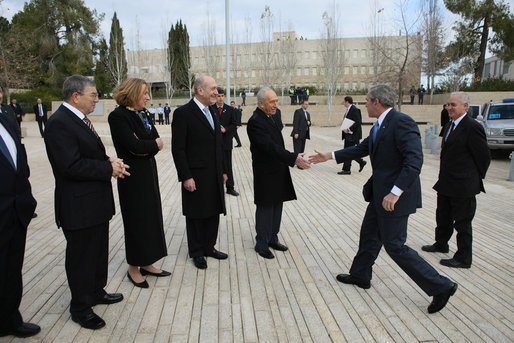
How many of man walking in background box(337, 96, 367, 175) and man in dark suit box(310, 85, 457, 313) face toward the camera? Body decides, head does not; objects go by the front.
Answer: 0

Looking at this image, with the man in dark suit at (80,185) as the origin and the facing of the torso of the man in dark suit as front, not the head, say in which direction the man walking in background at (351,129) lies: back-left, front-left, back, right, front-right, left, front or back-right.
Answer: front-left

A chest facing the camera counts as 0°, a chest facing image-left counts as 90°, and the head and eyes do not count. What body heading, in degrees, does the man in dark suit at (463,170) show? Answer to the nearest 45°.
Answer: approximately 45°

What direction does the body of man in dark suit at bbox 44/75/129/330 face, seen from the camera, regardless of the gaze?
to the viewer's right

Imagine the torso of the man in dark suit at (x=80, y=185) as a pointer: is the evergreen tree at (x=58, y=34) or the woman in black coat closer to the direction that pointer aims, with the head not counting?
the woman in black coat

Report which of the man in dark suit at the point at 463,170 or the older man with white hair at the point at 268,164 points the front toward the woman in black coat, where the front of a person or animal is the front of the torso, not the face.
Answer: the man in dark suit

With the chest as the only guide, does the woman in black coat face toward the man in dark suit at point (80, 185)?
no

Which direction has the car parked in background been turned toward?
toward the camera

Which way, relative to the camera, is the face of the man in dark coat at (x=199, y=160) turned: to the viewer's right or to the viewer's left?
to the viewer's right

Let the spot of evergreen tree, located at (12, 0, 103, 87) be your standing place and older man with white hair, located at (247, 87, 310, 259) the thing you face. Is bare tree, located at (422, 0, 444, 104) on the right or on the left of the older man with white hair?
left

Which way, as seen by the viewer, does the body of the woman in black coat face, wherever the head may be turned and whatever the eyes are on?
to the viewer's right

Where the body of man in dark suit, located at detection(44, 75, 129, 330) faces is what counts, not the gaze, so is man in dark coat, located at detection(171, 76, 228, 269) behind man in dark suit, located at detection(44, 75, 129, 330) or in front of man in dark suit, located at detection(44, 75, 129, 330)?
in front

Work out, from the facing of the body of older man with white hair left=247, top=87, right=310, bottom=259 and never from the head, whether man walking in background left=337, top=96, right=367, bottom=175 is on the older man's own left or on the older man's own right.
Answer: on the older man's own left

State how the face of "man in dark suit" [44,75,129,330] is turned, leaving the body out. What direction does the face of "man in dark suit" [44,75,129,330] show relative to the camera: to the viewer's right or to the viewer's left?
to the viewer's right

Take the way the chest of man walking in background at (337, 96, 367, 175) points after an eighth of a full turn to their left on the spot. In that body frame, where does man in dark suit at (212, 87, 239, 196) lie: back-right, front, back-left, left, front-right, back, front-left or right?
front

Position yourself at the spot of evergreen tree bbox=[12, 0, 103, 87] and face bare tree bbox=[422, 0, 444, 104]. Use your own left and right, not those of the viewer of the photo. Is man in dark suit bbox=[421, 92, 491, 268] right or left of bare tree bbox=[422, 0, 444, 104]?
right

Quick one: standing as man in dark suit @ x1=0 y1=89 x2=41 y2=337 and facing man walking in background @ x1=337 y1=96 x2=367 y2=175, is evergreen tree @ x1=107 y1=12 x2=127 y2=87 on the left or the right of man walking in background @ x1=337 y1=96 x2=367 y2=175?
left

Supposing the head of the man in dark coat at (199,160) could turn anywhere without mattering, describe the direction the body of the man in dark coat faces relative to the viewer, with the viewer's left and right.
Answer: facing the viewer and to the right of the viewer

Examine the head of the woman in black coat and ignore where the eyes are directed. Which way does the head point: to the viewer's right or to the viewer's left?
to the viewer's right
